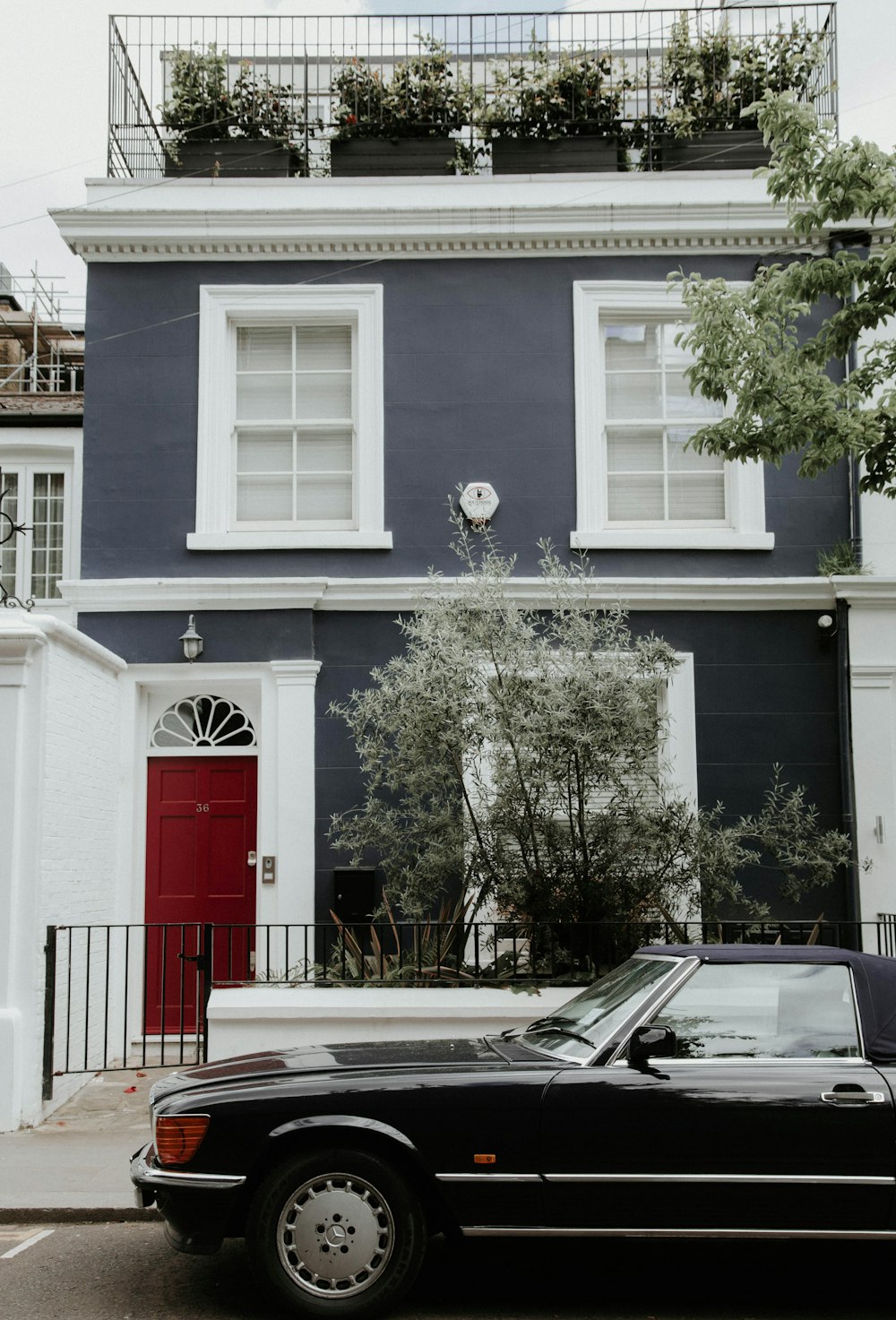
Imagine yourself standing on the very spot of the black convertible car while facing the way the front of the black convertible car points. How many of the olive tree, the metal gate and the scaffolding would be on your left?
0

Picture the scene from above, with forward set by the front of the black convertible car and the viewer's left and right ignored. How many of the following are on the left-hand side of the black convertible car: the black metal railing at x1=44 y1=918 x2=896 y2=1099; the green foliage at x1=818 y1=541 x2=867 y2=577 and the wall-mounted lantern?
0

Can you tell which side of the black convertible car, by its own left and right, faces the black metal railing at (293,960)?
right

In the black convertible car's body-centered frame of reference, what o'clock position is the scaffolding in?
The scaffolding is roughly at 2 o'clock from the black convertible car.

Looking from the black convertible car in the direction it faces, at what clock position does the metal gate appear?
The metal gate is roughly at 2 o'clock from the black convertible car.

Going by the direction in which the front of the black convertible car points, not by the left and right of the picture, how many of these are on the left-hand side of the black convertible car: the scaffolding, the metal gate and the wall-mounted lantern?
0

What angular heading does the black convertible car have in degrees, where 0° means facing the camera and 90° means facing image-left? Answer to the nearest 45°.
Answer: approximately 90°

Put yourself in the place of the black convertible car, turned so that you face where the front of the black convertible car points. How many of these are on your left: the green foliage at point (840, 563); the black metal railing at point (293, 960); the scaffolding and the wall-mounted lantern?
0

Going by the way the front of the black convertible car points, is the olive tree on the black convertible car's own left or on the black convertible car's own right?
on the black convertible car's own right

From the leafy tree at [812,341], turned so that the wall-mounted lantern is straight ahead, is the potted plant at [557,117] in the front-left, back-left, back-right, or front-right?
front-right
